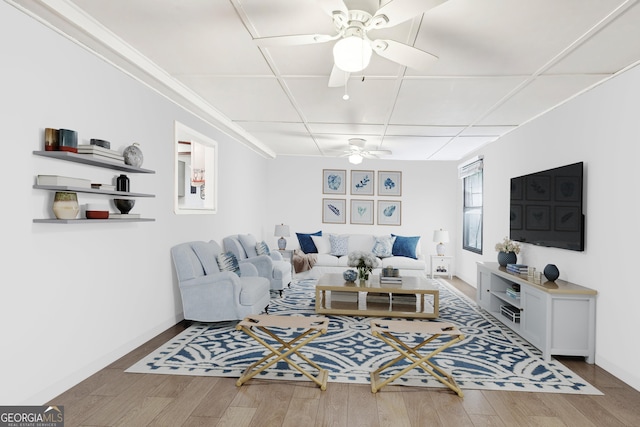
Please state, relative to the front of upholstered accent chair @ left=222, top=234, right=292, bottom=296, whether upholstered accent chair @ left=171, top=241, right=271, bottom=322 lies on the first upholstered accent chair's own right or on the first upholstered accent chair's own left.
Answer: on the first upholstered accent chair's own right

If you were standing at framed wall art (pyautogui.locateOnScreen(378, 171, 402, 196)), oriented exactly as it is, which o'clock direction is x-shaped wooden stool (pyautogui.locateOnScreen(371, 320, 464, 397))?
The x-shaped wooden stool is roughly at 12 o'clock from the framed wall art.

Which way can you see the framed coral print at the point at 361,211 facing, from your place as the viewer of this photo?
facing the viewer

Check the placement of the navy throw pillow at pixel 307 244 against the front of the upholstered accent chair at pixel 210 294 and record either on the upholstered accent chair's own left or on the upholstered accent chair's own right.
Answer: on the upholstered accent chair's own left

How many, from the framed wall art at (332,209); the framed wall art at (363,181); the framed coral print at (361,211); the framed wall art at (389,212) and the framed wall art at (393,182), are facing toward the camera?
5

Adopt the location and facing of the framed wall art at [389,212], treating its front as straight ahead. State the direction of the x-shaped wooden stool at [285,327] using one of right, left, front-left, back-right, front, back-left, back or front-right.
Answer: front

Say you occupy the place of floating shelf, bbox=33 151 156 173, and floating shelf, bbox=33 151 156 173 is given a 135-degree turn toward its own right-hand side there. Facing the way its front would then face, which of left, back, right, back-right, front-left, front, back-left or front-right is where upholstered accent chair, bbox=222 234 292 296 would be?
back-right

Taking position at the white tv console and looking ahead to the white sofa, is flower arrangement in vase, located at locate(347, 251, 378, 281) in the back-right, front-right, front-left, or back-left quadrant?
front-left

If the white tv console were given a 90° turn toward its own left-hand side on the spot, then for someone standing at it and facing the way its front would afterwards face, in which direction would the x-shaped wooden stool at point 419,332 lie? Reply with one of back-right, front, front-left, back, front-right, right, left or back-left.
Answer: right

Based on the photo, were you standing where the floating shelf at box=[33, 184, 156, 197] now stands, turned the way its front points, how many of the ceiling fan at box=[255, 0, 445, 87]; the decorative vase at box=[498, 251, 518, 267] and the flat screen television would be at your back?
0

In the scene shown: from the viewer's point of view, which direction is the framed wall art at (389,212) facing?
toward the camera

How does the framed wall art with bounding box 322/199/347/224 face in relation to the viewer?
toward the camera

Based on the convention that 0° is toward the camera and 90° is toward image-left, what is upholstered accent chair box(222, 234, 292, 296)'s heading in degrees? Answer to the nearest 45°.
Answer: approximately 315°

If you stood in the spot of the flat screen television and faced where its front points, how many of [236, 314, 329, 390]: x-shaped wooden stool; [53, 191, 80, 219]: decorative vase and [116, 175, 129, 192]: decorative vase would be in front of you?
3

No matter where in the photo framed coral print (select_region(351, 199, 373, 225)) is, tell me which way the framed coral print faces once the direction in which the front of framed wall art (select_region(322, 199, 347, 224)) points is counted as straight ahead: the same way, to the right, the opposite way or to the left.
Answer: the same way

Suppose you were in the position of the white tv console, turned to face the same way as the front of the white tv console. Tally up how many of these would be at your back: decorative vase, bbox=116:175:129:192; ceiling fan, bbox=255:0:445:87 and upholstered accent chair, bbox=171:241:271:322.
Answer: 0

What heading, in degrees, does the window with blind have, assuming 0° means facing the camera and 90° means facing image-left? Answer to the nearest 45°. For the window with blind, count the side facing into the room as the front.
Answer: approximately 45°

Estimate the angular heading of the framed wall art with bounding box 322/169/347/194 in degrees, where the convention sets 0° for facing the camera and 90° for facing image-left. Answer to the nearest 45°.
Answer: approximately 0°

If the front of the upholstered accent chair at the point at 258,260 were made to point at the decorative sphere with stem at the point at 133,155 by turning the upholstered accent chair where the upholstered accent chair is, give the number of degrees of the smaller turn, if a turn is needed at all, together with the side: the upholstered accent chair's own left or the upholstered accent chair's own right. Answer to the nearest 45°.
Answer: approximately 90° to the upholstered accent chair's own right

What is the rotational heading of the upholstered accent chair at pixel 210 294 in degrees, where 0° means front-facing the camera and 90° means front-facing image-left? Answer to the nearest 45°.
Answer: approximately 315°

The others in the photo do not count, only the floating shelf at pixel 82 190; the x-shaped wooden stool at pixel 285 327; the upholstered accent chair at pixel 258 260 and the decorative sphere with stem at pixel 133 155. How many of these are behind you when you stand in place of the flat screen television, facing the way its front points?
0

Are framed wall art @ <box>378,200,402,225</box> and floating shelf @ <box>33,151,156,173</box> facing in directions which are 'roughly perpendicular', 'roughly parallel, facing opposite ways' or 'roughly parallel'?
roughly perpendicular

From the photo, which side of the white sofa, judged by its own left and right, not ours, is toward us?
front
